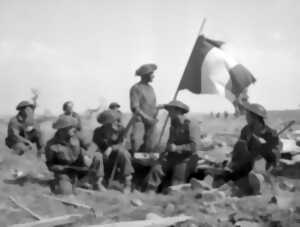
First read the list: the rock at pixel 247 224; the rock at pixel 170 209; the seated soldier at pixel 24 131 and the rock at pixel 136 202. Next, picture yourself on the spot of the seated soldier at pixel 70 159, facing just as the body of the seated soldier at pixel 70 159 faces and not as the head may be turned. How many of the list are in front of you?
3

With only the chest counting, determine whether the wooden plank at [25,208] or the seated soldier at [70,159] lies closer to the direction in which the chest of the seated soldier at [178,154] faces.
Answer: the wooden plank

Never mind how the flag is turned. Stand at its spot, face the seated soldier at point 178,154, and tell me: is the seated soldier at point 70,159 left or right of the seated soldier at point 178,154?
right

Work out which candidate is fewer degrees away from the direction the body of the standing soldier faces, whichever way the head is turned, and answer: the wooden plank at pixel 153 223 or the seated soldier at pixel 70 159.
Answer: the wooden plank

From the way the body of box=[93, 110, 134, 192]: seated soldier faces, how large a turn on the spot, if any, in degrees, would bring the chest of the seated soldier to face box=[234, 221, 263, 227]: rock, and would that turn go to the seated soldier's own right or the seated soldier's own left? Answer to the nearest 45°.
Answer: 0° — they already face it

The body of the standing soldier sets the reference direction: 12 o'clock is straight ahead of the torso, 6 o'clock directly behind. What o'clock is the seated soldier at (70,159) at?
The seated soldier is roughly at 3 o'clock from the standing soldier.

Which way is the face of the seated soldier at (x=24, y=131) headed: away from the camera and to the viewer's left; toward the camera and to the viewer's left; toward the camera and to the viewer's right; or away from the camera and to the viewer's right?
toward the camera and to the viewer's right

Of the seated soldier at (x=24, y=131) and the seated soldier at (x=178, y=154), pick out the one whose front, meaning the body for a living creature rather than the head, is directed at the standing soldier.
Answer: the seated soldier at (x=24, y=131)

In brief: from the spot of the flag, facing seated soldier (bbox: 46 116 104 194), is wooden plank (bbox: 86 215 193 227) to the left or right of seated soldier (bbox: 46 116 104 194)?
left

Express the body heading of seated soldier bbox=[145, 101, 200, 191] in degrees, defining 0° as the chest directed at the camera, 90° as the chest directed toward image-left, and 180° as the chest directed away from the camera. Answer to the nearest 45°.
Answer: approximately 45°

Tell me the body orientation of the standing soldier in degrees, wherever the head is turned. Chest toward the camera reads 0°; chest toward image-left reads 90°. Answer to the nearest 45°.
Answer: approximately 315°
